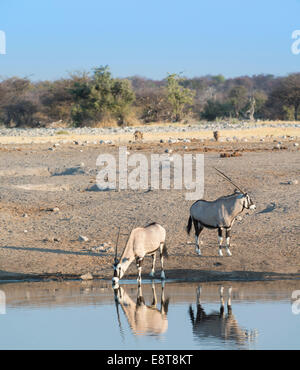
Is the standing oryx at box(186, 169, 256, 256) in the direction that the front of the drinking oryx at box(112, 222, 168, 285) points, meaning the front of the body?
no

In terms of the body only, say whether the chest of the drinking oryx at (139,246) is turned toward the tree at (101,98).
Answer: no

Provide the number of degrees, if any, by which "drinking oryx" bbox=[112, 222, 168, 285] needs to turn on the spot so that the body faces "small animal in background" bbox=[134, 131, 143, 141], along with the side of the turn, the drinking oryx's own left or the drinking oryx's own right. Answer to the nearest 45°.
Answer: approximately 135° to the drinking oryx's own right

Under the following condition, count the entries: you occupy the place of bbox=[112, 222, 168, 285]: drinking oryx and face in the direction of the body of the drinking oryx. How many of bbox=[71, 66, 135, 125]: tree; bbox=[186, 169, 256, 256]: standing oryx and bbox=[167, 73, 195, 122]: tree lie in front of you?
0

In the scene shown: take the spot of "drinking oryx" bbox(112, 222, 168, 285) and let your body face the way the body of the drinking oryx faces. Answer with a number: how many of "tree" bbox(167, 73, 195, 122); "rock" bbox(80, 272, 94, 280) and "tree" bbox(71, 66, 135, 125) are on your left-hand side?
0

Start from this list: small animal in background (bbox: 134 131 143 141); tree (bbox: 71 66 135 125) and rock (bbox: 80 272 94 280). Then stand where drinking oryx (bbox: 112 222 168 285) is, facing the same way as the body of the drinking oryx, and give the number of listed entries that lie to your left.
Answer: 0

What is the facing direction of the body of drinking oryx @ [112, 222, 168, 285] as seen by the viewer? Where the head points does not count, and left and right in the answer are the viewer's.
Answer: facing the viewer and to the left of the viewer

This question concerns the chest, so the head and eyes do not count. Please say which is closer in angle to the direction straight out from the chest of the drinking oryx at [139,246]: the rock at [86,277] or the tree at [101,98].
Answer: the rock

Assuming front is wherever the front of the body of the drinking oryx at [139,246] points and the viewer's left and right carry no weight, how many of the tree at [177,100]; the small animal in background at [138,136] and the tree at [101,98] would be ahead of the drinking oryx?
0

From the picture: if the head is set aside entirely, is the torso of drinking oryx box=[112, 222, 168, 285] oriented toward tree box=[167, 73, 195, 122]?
no

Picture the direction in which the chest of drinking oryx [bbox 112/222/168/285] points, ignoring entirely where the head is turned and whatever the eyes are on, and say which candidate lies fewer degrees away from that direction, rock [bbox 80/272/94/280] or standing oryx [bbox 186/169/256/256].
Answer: the rock
